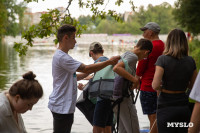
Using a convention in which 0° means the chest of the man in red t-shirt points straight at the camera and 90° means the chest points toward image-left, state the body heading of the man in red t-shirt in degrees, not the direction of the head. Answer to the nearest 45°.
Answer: approximately 90°

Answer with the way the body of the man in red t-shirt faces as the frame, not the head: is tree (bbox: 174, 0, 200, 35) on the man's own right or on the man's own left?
on the man's own right

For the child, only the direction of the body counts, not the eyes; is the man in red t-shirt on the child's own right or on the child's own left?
on the child's own left

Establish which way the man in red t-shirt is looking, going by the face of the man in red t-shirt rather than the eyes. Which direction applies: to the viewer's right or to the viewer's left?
to the viewer's left

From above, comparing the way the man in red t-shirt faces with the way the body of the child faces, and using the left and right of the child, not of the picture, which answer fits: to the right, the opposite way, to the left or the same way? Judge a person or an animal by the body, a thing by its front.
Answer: the opposite way

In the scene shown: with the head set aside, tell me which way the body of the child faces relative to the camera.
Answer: to the viewer's right
